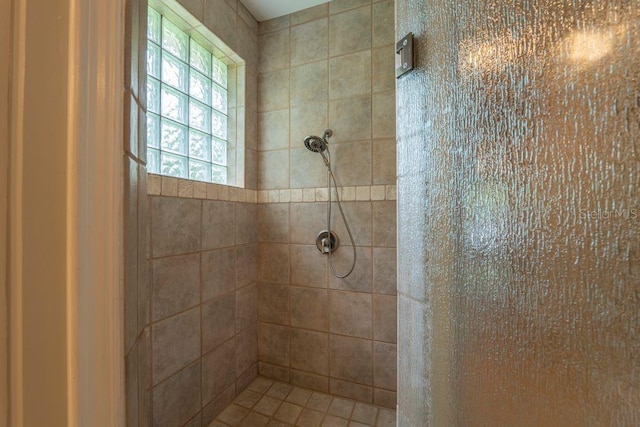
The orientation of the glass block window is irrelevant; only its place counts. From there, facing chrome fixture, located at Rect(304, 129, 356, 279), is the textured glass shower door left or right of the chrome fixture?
right

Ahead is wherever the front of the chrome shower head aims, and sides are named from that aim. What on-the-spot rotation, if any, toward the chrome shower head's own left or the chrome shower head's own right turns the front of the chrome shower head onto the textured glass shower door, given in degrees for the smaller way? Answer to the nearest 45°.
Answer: approximately 45° to the chrome shower head's own left

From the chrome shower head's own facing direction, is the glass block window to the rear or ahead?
ahead

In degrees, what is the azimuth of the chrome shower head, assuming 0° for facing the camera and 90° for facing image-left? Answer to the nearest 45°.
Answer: approximately 45°
